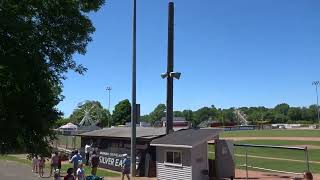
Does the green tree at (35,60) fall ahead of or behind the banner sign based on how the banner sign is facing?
ahead

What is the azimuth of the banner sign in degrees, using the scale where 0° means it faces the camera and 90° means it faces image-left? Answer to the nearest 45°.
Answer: approximately 45°
